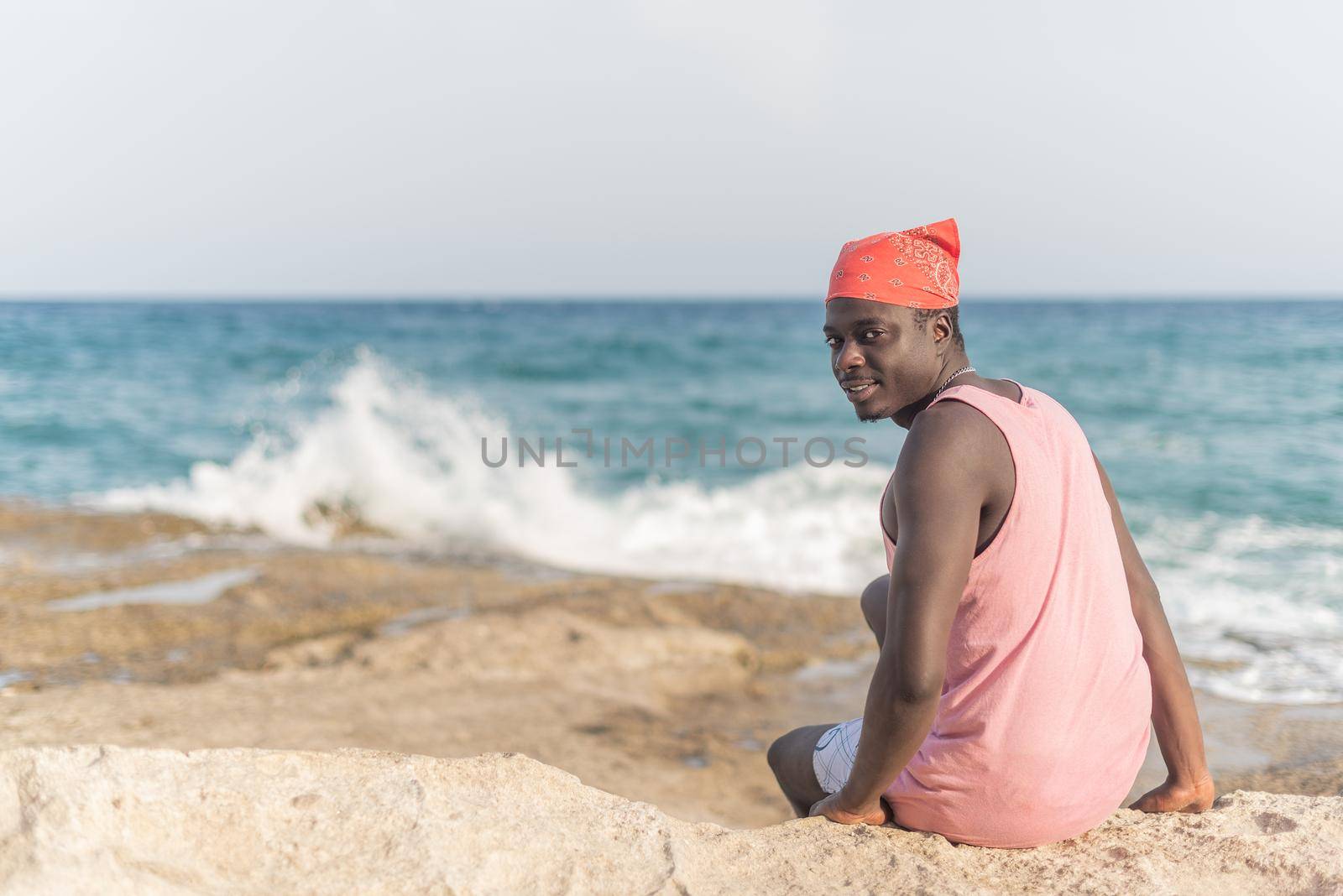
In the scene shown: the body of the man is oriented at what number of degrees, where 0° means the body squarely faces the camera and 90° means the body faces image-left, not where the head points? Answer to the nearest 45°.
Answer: approximately 135°
